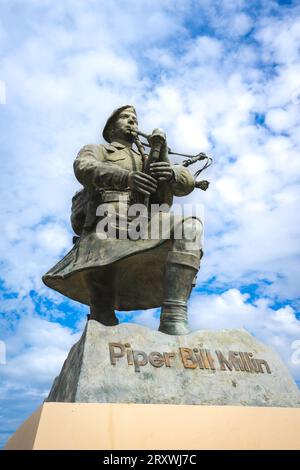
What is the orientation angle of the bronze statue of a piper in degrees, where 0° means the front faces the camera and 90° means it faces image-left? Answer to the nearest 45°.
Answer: approximately 315°
